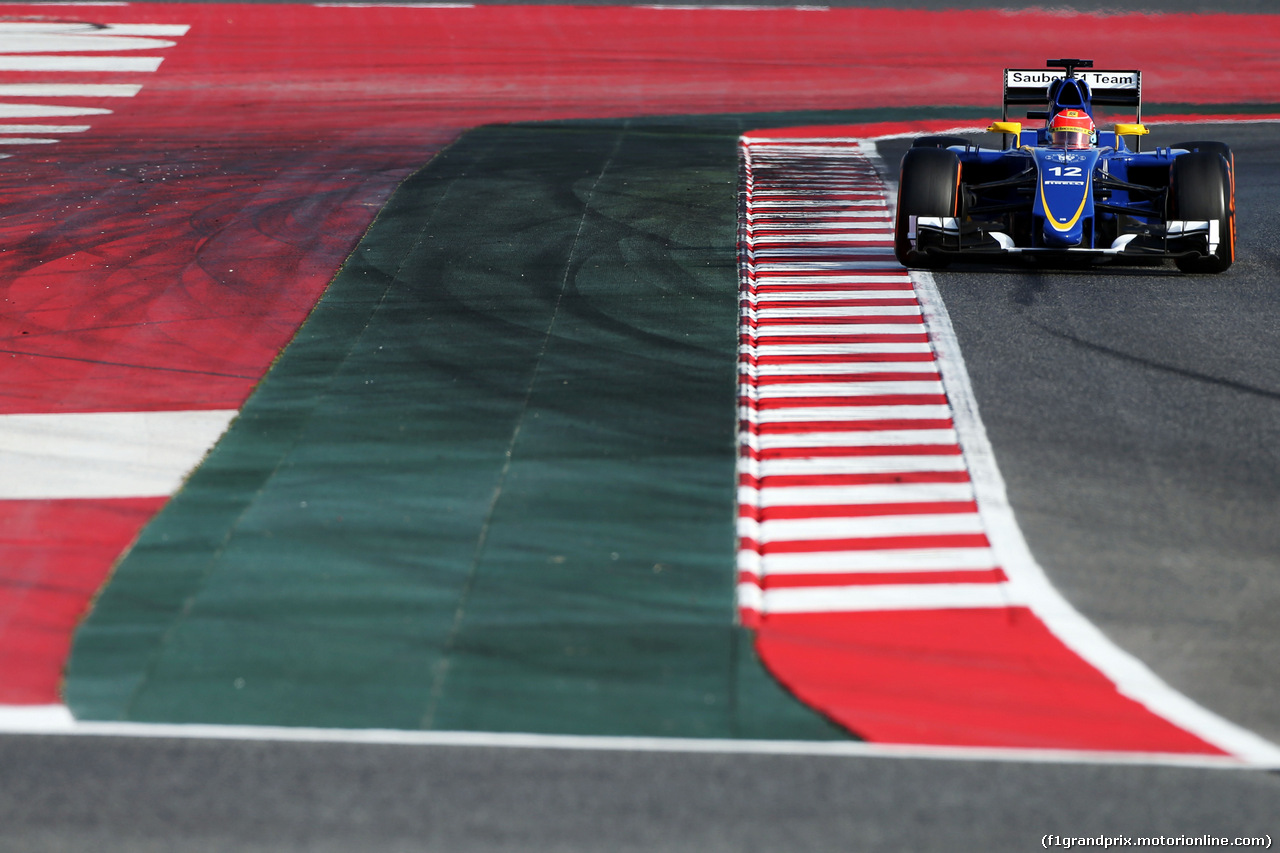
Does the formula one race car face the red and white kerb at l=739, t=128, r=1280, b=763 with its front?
yes

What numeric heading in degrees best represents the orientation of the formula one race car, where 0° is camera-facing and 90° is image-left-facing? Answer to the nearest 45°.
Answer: approximately 0°
